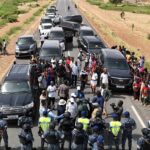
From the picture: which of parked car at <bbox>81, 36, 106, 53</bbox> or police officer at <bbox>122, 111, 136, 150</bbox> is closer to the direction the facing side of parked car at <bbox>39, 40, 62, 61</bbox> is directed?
the police officer

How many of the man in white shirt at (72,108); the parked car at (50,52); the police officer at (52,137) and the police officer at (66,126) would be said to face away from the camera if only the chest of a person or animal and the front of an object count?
2

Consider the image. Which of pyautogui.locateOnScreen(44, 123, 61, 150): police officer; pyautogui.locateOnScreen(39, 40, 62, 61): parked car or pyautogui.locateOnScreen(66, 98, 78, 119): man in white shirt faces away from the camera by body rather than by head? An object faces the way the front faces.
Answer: the police officer

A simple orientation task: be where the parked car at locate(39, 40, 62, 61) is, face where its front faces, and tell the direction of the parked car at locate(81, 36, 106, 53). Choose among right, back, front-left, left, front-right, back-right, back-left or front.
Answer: back-left

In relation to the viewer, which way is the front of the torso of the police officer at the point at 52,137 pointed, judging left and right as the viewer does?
facing away from the viewer

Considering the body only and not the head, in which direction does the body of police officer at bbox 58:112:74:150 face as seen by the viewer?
away from the camera

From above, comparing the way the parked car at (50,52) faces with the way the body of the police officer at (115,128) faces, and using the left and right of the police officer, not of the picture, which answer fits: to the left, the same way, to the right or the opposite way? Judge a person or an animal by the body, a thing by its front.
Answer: the opposite way

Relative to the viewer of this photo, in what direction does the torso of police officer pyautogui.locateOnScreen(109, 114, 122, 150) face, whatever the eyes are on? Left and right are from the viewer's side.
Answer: facing away from the viewer

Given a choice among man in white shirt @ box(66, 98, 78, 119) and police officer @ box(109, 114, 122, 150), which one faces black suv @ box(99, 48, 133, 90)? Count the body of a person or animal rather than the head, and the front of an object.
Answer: the police officer

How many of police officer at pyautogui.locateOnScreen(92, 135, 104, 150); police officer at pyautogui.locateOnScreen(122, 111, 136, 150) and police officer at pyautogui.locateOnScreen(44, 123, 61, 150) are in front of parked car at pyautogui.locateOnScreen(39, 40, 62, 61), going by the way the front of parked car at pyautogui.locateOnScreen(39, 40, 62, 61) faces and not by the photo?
3

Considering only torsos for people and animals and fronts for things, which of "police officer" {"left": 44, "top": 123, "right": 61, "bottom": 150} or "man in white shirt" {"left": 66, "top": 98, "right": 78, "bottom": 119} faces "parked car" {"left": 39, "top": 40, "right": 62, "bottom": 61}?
the police officer

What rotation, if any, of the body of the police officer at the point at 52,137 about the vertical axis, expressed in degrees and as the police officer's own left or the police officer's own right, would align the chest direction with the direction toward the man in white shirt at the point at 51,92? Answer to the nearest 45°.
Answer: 0° — they already face them

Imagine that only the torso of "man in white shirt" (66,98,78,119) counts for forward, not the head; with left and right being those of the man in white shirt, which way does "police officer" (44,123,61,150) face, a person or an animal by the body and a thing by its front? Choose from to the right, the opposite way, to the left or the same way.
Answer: the opposite way

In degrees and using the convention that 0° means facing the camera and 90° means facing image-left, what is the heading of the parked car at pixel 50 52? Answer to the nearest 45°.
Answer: approximately 0°

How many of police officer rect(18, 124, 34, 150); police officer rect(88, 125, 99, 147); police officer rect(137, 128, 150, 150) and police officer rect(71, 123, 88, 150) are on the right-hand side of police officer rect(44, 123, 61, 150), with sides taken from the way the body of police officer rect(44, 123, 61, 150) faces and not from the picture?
3
